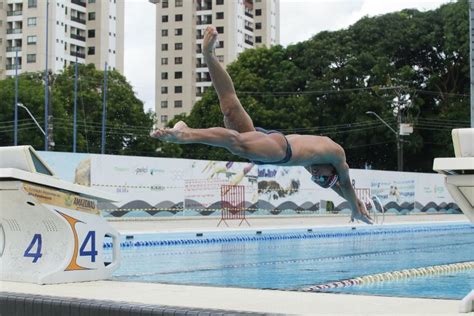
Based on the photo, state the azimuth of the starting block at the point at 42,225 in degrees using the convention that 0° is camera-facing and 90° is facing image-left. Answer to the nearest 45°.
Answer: approximately 270°

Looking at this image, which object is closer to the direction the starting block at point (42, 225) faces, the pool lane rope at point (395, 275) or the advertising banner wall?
the pool lane rope

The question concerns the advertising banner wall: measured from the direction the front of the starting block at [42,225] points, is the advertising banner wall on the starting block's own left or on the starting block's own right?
on the starting block's own left

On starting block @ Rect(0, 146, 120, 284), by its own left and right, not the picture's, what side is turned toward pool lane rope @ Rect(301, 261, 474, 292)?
front

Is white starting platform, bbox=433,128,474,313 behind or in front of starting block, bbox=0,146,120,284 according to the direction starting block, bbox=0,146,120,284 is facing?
in front
